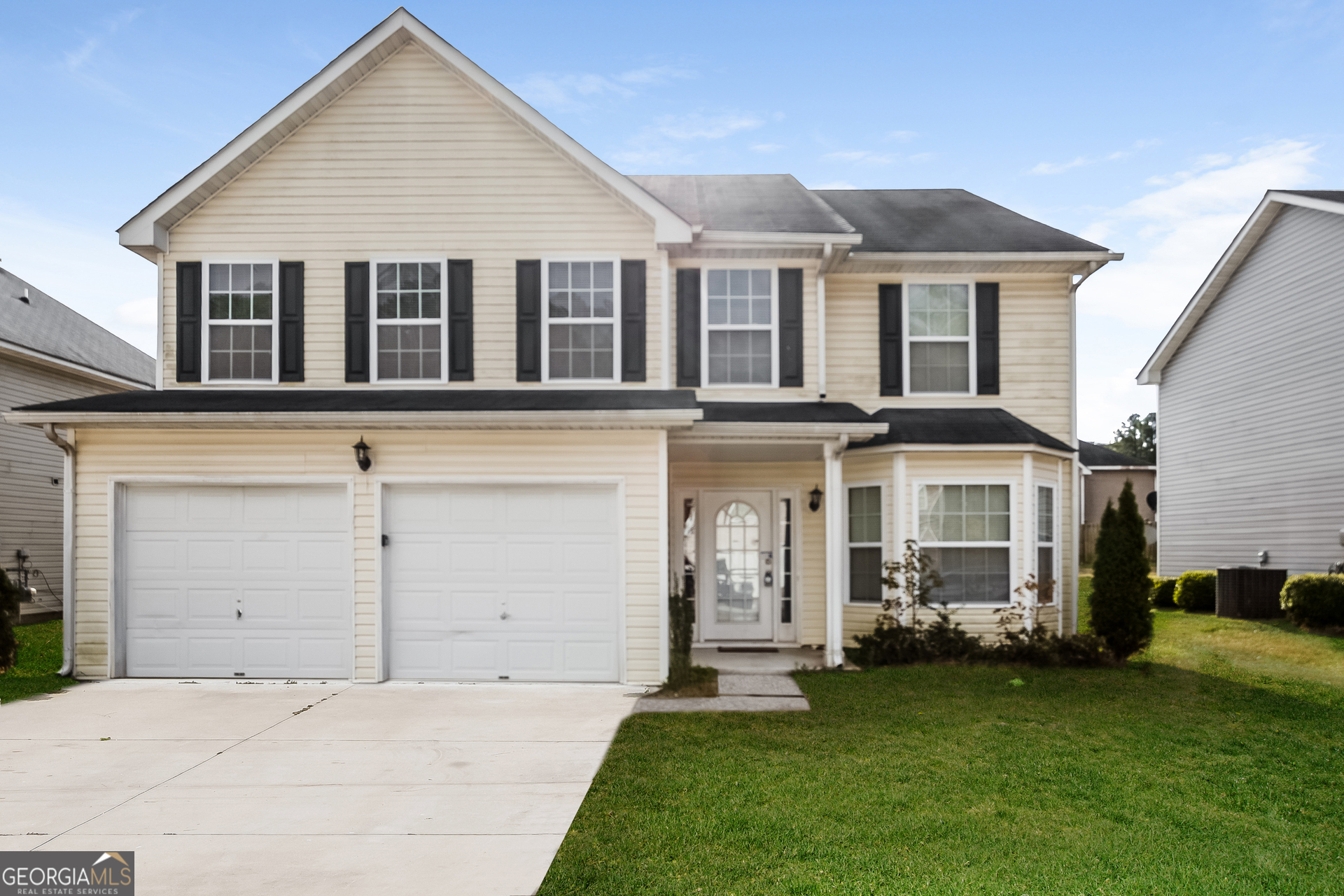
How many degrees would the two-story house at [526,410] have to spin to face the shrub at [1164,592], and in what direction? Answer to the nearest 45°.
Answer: approximately 135° to its left

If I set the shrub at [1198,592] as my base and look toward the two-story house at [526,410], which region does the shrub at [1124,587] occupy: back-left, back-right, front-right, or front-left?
front-left

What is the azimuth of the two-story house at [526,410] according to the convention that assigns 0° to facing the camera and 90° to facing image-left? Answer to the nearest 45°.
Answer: approximately 0°

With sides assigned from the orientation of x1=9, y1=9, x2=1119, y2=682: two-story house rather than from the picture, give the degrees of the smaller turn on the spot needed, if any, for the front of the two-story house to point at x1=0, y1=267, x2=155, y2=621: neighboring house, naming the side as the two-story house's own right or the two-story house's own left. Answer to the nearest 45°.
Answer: approximately 135° to the two-story house's own right

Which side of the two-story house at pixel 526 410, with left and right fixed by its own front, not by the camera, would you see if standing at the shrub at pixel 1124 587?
left
